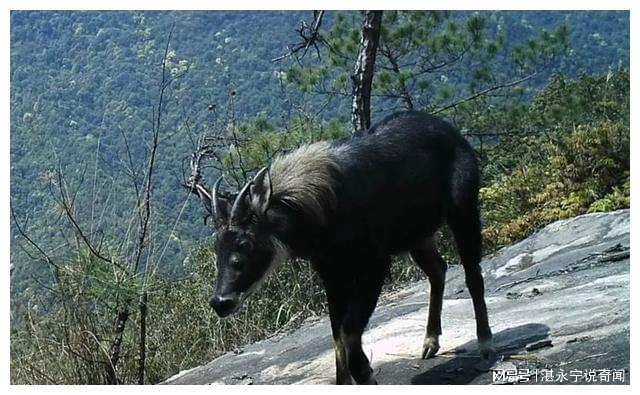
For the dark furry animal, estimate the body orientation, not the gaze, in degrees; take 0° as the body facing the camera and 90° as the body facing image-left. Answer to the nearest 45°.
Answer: approximately 45°

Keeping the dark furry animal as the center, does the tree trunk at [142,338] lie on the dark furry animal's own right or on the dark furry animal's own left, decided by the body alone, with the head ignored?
on the dark furry animal's own right
